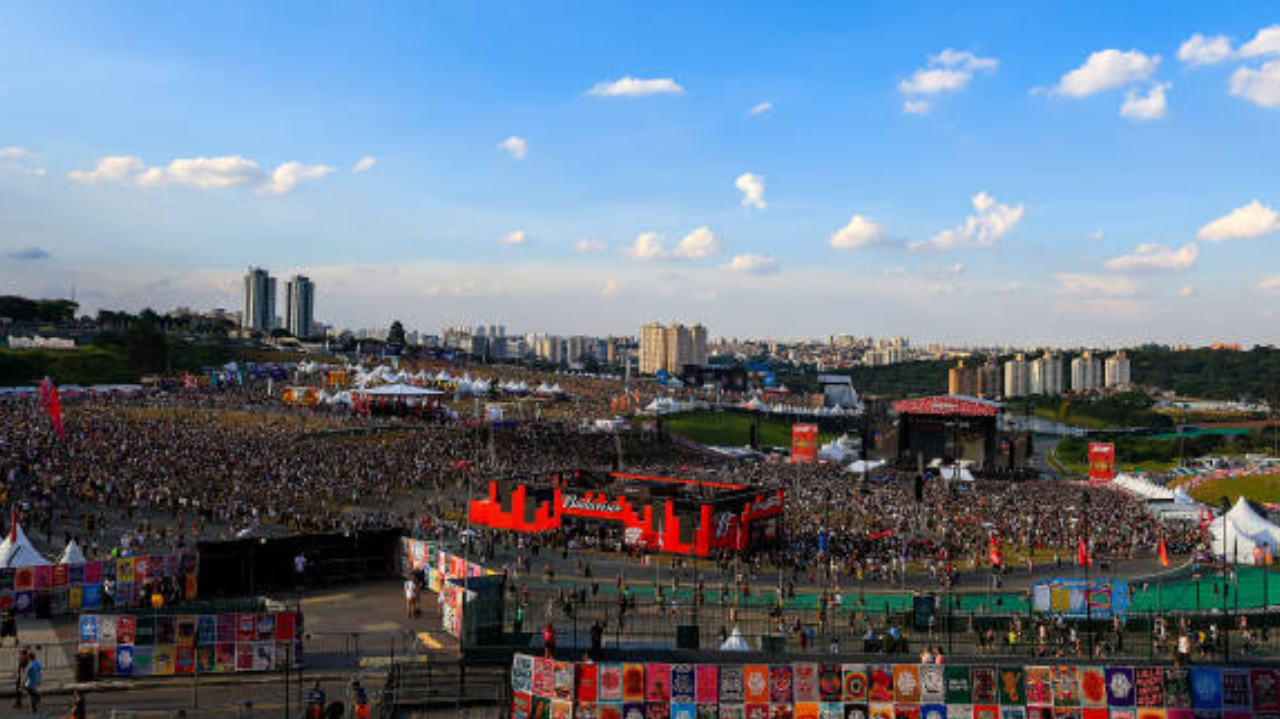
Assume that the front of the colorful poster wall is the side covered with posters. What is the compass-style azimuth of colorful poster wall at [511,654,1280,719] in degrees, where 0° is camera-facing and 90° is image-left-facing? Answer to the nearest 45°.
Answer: approximately 0°

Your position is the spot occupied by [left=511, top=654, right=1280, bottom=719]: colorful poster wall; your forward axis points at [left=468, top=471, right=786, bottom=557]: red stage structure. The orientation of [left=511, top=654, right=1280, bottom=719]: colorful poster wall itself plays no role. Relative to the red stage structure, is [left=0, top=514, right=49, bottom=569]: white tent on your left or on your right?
left

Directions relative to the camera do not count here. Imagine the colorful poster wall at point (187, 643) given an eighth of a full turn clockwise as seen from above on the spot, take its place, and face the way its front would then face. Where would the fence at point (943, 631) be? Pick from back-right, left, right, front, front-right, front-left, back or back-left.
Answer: back-left

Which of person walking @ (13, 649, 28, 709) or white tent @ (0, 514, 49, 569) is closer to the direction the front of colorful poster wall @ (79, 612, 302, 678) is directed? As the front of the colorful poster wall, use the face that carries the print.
the person walking

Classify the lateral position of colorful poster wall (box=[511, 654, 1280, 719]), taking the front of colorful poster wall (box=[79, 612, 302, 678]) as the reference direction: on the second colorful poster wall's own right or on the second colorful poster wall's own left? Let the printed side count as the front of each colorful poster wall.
on the second colorful poster wall's own left

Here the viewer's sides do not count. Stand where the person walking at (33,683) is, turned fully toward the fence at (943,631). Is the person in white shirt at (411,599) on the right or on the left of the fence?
left

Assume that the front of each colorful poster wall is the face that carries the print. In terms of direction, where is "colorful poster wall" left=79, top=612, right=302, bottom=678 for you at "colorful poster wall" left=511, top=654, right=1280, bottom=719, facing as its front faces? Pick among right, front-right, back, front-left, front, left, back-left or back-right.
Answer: right

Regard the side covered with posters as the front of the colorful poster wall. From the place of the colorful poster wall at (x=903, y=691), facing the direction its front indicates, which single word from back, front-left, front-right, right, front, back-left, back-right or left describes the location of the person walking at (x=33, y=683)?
right

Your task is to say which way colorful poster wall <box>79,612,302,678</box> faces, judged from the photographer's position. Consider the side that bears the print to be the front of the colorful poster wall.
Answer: facing the viewer

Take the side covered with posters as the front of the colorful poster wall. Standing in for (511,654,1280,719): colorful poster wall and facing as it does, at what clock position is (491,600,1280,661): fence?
The fence is roughly at 6 o'clock from the colorful poster wall.

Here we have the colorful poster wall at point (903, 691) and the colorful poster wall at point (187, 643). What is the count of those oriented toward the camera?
2

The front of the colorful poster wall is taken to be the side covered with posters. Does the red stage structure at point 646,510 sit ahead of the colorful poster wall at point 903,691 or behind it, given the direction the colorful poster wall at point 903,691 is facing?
behind

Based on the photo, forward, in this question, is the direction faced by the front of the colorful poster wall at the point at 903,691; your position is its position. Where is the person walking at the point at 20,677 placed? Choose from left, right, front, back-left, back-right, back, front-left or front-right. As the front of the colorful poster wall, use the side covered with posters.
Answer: right

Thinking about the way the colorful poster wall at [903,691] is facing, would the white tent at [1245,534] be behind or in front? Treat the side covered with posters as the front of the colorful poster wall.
behind
